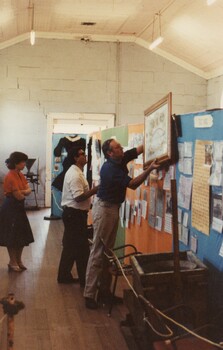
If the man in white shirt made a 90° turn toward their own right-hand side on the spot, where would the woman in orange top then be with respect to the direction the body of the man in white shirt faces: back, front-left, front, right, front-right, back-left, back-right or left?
back-right

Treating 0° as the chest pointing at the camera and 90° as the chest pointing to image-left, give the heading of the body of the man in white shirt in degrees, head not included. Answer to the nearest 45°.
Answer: approximately 270°

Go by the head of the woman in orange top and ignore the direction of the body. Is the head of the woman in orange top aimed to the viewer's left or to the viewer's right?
to the viewer's right

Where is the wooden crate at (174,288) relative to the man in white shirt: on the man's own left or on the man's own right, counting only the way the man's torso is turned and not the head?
on the man's own right

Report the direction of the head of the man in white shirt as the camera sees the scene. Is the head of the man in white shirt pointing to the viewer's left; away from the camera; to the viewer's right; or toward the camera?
to the viewer's right
